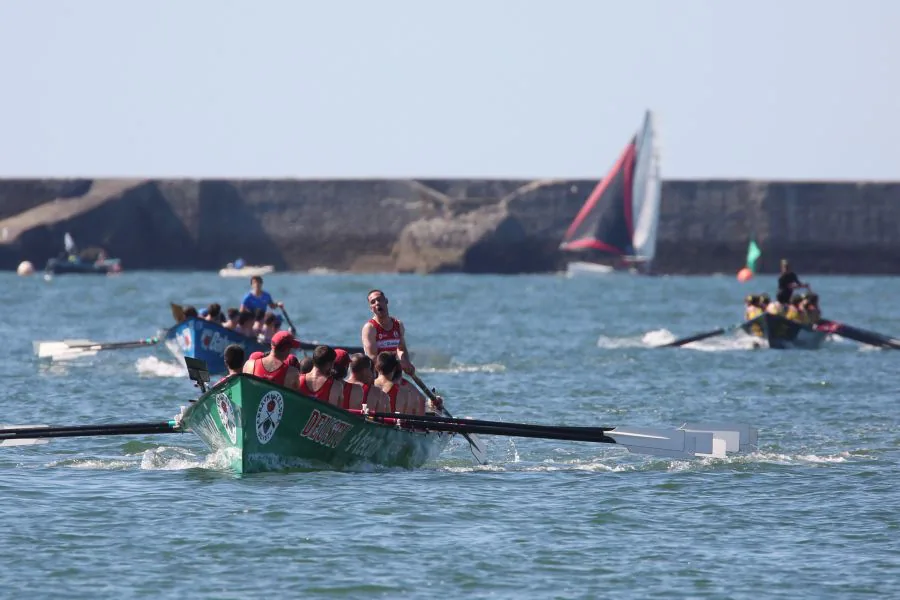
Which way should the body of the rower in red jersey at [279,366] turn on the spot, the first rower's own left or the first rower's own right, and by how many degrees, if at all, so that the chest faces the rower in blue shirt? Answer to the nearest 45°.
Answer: approximately 45° to the first rower's own left

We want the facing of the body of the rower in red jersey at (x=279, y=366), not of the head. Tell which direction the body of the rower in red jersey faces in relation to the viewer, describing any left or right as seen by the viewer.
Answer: facing away from the viewer and to the right of the viewer

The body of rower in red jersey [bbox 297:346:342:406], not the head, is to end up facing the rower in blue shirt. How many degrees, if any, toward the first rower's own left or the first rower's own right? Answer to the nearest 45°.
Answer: approximately 45° to the first rower's own left

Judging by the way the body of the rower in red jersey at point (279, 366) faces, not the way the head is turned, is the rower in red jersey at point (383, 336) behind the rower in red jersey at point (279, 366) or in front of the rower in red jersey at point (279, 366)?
in front

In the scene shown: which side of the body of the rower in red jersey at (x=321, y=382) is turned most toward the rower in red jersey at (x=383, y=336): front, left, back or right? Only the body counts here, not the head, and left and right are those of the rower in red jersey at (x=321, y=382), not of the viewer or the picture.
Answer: front

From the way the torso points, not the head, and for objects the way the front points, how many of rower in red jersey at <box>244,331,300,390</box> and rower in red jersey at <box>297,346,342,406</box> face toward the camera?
0

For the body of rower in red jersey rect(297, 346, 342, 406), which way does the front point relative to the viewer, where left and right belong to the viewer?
facing away from the viewer and to the right of the viewer

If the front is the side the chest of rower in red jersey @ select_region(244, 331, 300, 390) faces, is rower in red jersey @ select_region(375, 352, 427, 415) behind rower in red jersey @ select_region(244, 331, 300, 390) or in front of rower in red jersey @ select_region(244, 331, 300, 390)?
in front

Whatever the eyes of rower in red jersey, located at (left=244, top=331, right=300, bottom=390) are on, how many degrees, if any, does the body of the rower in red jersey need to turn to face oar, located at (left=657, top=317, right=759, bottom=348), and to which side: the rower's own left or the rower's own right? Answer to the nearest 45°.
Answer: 0° — they already face it

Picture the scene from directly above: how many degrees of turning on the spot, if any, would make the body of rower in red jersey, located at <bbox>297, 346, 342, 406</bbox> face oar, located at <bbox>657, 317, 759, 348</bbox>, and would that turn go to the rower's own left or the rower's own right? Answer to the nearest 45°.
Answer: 0° — they already face it
